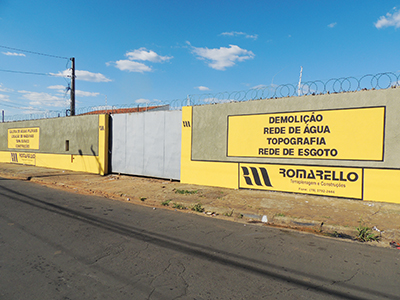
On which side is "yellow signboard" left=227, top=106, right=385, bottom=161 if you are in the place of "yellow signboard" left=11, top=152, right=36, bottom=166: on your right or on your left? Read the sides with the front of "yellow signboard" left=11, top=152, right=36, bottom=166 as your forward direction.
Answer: on your left

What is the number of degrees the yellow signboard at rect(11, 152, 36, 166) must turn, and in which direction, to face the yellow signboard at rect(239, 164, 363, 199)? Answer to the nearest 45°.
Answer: approximately 90° to its left

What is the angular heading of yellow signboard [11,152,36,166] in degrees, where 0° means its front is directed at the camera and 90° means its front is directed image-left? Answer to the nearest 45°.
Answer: approximately 45°
